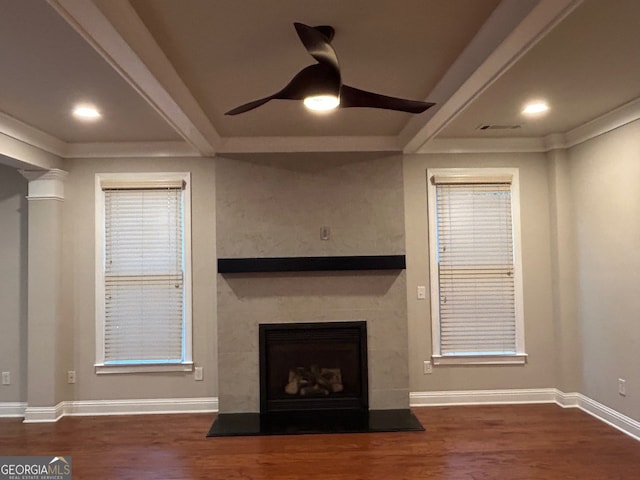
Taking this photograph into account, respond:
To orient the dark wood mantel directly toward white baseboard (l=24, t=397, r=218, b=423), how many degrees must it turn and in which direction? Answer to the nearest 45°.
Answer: approximately 90° to its right

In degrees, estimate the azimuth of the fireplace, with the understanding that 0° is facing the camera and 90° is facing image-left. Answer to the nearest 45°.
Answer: approximately 0°

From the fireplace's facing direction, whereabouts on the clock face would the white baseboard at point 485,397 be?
The white baseboard is roughly at 9 o'clock from the fireplace.

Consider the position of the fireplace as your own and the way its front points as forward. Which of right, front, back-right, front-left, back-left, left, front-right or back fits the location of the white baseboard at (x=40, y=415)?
right

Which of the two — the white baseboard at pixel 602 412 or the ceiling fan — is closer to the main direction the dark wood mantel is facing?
the ceiling fan

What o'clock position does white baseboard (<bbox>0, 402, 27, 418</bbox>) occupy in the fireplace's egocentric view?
The white baseboard is roughly at 3 o'clock from the fireplace.

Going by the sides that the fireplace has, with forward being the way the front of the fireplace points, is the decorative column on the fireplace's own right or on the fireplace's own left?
on the fireplace's own right

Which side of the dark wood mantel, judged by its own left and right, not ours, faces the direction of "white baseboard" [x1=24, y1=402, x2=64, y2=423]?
right

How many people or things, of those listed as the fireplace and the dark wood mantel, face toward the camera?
2

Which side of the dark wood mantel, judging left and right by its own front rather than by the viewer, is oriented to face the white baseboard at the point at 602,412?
left

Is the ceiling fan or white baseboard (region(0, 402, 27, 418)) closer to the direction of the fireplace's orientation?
the ceiling fan
